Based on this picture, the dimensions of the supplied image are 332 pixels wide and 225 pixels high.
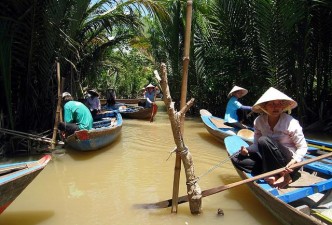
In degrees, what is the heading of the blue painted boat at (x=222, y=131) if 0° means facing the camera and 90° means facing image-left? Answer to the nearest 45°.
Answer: approximately 135°

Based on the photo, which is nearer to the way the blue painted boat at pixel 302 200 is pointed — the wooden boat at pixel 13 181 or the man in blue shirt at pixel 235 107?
the man in blue shirt

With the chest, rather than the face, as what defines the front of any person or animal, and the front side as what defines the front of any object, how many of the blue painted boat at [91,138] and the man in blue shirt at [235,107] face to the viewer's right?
1

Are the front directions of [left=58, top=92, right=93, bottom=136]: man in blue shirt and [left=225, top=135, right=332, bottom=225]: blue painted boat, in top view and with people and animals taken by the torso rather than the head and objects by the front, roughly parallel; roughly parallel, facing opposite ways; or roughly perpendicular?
roughly perpendicular
